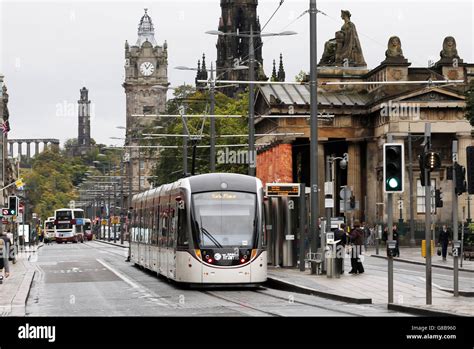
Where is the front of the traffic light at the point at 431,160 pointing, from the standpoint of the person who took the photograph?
facing the viewer

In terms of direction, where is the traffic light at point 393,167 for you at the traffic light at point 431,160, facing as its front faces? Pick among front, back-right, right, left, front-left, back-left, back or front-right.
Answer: right

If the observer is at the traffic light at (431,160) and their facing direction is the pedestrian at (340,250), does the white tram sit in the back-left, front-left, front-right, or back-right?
front-left

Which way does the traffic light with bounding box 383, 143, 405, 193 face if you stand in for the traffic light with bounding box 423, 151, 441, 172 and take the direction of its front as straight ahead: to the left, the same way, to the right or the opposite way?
the same way

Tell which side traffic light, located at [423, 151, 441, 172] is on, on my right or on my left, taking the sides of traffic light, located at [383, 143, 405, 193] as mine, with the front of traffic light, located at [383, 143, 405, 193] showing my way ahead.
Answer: on my left

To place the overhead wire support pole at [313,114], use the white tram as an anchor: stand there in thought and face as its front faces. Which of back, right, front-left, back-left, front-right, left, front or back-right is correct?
left

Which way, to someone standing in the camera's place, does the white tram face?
facing the viewer and to the right of the viewer

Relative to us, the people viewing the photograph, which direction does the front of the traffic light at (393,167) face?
facing the viewer

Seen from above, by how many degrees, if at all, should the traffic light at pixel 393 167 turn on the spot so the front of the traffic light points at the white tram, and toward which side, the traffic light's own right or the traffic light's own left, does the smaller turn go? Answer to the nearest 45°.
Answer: approximately 135° to the traffic light's own right

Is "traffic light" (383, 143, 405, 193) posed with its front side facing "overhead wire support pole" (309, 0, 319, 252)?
no

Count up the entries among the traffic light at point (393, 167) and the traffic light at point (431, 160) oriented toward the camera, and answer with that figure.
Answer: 2

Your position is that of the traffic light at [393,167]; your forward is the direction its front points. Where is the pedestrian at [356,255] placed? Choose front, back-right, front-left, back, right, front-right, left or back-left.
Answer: back

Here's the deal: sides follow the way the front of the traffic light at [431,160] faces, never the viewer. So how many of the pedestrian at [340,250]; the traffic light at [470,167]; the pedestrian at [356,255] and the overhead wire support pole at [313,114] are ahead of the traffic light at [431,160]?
0

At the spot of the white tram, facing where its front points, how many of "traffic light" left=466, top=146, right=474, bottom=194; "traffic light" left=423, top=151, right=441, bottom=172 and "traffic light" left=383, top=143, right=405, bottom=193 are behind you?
0
